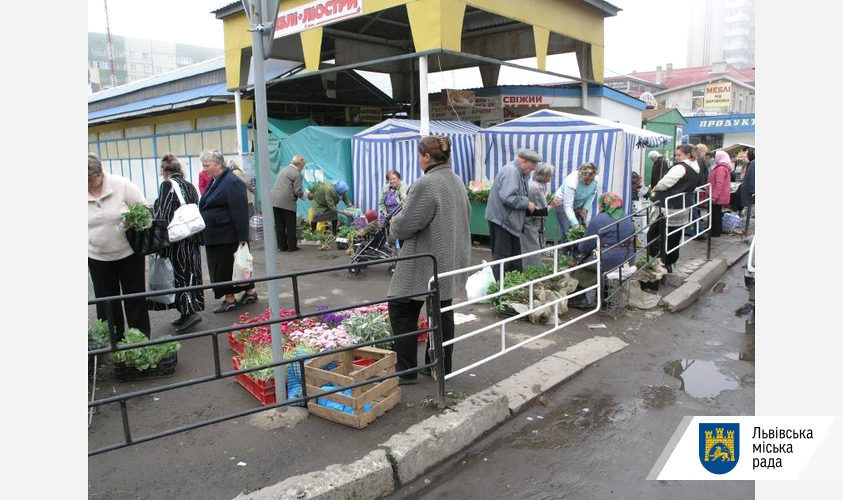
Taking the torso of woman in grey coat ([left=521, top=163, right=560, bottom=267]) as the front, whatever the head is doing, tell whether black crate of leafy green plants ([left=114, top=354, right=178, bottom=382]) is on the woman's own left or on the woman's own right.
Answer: on the woman's own right

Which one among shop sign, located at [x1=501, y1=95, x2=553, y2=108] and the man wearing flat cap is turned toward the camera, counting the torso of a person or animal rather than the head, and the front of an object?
the shop sign

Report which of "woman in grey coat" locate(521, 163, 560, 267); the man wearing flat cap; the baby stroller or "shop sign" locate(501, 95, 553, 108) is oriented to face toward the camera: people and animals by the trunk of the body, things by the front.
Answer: the shop sign

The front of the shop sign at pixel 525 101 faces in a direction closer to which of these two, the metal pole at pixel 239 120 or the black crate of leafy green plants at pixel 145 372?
the black crate of leafy green plants

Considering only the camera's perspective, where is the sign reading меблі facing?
facing the viewer

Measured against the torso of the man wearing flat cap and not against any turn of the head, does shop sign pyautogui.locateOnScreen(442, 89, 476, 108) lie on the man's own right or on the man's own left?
on the man's own left

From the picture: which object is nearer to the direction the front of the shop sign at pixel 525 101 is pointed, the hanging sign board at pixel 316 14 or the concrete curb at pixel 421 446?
the concrete curb

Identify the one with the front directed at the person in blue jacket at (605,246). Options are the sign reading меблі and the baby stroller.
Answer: the sign reading меблі

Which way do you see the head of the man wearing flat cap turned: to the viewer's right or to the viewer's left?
to the viewer's right

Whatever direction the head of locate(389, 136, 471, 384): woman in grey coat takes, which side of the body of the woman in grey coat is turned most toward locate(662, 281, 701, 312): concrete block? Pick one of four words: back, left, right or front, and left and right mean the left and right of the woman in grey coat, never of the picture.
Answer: right

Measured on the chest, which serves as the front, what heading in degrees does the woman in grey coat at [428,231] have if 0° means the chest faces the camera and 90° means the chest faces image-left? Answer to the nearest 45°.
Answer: approximately 135°

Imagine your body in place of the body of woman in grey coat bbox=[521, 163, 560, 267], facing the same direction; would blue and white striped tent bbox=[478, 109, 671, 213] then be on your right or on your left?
on your left
